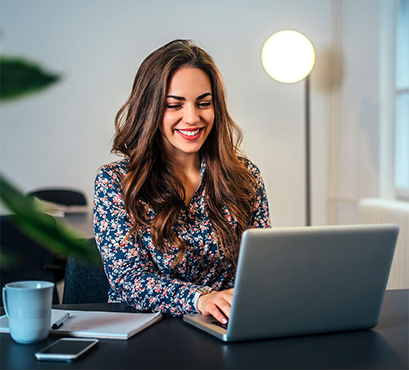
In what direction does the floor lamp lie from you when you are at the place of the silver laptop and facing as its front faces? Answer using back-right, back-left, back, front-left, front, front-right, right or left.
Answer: front-right

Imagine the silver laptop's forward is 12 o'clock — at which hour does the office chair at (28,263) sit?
The office chair is roughly at 12 o'clock from the silver laptop.

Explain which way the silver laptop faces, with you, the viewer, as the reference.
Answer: facing away from the viewer and to the left of the viewer

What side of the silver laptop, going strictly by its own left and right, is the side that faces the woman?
front

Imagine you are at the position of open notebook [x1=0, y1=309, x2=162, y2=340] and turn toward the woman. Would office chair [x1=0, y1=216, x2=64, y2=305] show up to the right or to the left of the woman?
left

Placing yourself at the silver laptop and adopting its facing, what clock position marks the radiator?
The radiator is roughly at 2 o'clock from the silver laptop.
